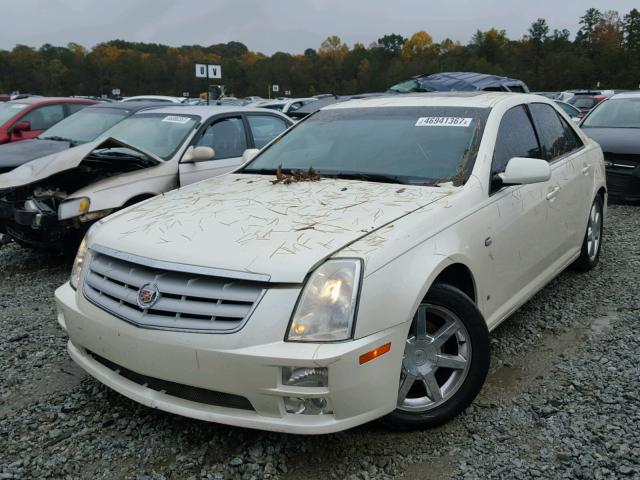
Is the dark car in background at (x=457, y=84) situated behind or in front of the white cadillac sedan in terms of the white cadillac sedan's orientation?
behind

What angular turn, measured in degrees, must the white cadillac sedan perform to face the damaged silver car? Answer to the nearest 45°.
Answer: approximately 90° to its right

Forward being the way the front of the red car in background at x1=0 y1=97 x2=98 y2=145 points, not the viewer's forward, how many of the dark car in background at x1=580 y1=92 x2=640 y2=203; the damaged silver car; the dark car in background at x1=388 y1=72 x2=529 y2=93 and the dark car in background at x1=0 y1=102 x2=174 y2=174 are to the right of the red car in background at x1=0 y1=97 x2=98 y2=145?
0

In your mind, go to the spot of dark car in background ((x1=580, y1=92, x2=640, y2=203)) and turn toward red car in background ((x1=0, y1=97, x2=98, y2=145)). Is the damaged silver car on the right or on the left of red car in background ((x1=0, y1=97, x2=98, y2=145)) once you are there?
left

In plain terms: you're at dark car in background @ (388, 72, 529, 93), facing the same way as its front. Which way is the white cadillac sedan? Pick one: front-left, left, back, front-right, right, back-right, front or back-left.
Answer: front-left

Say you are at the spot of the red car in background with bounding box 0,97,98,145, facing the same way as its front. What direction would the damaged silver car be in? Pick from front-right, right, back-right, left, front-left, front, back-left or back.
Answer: front-left

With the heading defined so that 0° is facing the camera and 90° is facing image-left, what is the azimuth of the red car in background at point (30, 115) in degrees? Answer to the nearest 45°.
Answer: approximately 45°

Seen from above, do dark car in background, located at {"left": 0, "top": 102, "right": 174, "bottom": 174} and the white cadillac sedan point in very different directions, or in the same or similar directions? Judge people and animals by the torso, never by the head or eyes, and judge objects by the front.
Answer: same or similar directions

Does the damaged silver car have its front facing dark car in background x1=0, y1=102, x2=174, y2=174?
no

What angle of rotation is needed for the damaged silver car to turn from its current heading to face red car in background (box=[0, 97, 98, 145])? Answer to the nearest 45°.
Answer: approximately 135° to its right

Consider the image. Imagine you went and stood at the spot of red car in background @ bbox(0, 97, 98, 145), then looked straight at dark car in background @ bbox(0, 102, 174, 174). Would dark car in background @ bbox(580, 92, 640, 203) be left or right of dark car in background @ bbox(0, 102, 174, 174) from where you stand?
left

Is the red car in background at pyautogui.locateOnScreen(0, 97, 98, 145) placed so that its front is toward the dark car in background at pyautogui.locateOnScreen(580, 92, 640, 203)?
no

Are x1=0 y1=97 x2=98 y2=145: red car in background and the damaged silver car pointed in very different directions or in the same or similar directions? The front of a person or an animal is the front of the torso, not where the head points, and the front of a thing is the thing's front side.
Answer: same or similar directions

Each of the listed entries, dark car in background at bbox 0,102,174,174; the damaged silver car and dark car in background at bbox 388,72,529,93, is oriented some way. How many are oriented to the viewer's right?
0

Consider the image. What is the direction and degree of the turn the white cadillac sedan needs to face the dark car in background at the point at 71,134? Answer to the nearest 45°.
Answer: approximately 90° to its right

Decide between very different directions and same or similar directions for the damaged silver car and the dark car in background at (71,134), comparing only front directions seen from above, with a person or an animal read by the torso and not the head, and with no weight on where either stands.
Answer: same or similar directions
